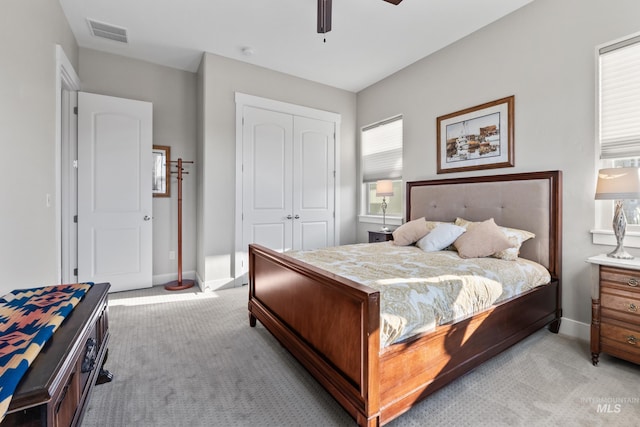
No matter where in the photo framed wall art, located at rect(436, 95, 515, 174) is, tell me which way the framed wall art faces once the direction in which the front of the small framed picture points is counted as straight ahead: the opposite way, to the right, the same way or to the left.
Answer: to the right

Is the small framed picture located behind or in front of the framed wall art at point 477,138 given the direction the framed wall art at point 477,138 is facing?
in front

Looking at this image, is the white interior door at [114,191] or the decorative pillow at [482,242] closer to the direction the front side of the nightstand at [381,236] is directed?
the white interior door

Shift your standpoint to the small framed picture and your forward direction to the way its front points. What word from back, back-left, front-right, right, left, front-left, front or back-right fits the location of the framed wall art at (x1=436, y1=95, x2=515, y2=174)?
front-left

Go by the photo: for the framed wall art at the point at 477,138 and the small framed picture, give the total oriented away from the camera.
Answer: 0

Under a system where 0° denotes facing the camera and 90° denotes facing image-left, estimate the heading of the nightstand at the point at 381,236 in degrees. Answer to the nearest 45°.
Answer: approximately 45°

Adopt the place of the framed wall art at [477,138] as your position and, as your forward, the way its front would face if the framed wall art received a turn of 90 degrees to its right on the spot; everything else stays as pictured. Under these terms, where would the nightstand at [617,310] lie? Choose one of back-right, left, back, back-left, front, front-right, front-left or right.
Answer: back

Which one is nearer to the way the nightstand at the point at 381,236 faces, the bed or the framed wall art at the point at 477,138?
the bed

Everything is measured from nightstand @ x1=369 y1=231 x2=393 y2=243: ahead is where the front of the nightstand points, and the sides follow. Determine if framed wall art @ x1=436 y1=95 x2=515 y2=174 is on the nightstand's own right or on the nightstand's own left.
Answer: on the nightstand's own left

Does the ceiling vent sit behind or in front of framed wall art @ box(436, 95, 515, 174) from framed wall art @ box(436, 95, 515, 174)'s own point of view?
in front
